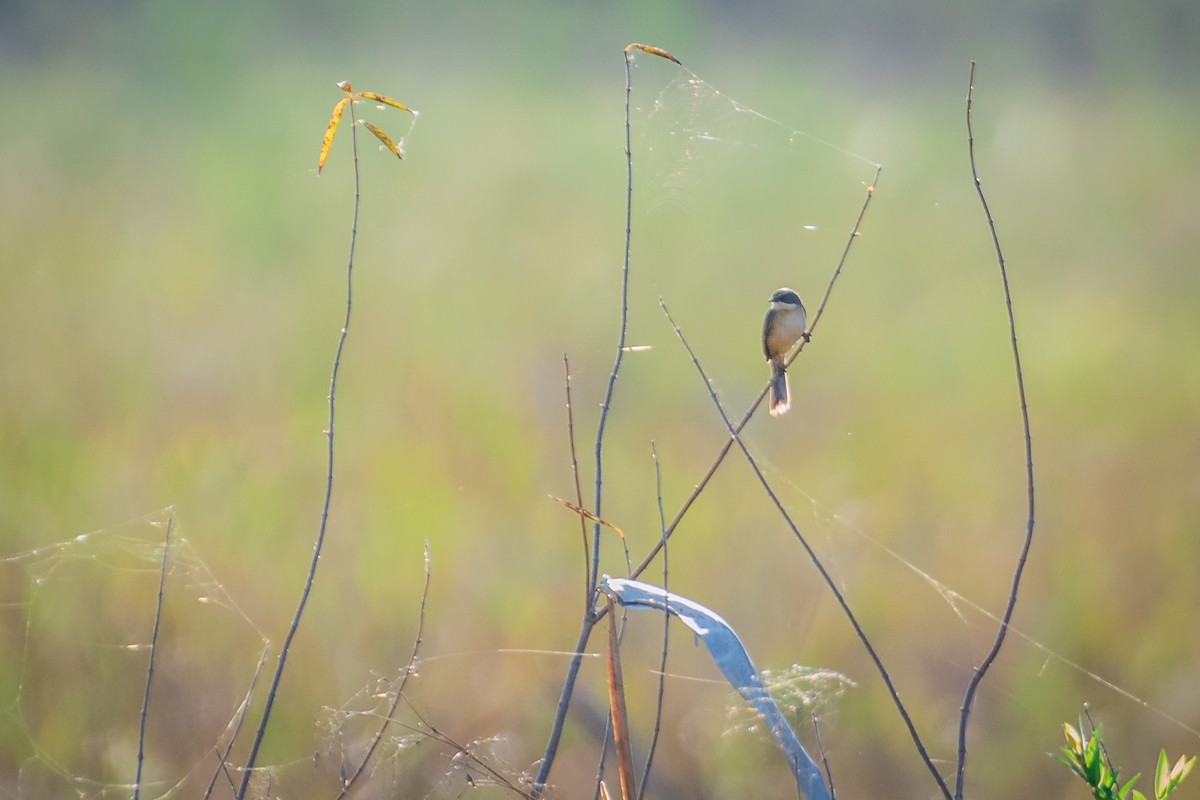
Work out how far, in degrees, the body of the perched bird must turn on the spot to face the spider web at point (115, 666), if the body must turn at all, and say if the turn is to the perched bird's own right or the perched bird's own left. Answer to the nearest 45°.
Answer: approximately 90° to the perched bird's own right

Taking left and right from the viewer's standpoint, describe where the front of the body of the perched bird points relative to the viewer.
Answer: facing the viewer and to the right of the viewer

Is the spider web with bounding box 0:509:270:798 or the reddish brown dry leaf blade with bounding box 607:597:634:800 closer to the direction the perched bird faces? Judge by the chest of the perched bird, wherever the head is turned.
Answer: the reddish brown dry leaf blade

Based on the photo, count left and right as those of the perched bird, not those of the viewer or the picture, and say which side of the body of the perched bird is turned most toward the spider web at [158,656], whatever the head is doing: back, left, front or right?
right

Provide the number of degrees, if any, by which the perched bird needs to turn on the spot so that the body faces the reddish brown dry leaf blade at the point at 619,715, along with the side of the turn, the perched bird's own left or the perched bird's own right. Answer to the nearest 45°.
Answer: approximately 45° to the perched bird's own right
